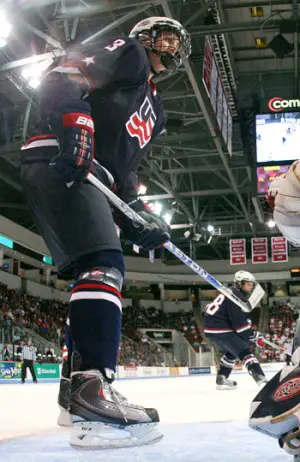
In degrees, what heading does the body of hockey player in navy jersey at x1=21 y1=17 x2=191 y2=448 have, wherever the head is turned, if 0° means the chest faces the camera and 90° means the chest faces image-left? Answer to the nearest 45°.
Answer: approximately 315°

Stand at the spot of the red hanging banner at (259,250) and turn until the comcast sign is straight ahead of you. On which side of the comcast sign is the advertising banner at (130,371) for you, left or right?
right

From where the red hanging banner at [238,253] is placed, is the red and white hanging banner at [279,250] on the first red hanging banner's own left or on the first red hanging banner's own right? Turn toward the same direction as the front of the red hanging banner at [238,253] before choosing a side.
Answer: on the first red hanging banner's own left

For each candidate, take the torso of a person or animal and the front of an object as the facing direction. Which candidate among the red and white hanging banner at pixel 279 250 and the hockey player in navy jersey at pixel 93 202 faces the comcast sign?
the red and white hanging banner

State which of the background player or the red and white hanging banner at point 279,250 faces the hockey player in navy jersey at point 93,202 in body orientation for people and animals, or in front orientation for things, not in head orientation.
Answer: the red and white hanging banner

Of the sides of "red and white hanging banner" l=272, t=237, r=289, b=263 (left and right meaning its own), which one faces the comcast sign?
front

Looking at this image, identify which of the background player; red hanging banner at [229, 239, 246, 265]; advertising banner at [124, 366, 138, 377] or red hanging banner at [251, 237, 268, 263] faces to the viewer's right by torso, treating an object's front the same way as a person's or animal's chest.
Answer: the background player

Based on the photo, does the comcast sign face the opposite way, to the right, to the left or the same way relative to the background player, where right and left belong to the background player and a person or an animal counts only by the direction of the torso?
to the right

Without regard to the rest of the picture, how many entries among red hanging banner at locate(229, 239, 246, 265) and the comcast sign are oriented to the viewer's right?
0

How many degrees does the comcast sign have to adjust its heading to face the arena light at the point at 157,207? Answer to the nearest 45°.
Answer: approximately 135° to its right

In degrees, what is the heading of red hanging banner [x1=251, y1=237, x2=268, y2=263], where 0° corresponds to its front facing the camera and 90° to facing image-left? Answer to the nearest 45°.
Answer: approximately 0°

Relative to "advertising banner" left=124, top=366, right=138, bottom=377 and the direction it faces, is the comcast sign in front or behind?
in front
